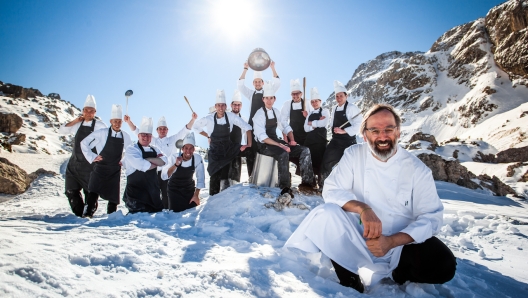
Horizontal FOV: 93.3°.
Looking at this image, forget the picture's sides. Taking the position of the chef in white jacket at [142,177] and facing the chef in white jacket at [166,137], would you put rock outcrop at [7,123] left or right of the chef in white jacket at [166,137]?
left

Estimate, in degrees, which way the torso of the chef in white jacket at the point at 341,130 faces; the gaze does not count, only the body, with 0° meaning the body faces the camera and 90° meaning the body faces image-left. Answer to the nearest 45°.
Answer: approximately 45°

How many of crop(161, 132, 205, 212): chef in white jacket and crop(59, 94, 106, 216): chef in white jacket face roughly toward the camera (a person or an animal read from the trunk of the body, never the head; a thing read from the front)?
2

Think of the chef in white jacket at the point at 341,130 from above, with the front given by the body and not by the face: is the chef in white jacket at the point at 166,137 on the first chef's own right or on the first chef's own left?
on the first chef's own right

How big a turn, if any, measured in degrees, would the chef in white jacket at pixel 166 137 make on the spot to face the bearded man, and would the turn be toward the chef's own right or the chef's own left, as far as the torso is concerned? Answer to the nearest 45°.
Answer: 0° — they already face them

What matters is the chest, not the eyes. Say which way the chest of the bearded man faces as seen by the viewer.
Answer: toward the camera

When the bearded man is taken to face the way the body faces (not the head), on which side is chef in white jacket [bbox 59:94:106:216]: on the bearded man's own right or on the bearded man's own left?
on the bearded man's own right

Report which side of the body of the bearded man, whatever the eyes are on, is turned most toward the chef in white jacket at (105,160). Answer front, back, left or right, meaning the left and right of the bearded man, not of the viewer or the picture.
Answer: right

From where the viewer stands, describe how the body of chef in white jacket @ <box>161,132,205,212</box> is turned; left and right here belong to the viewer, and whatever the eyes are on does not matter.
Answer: facing the viewer
